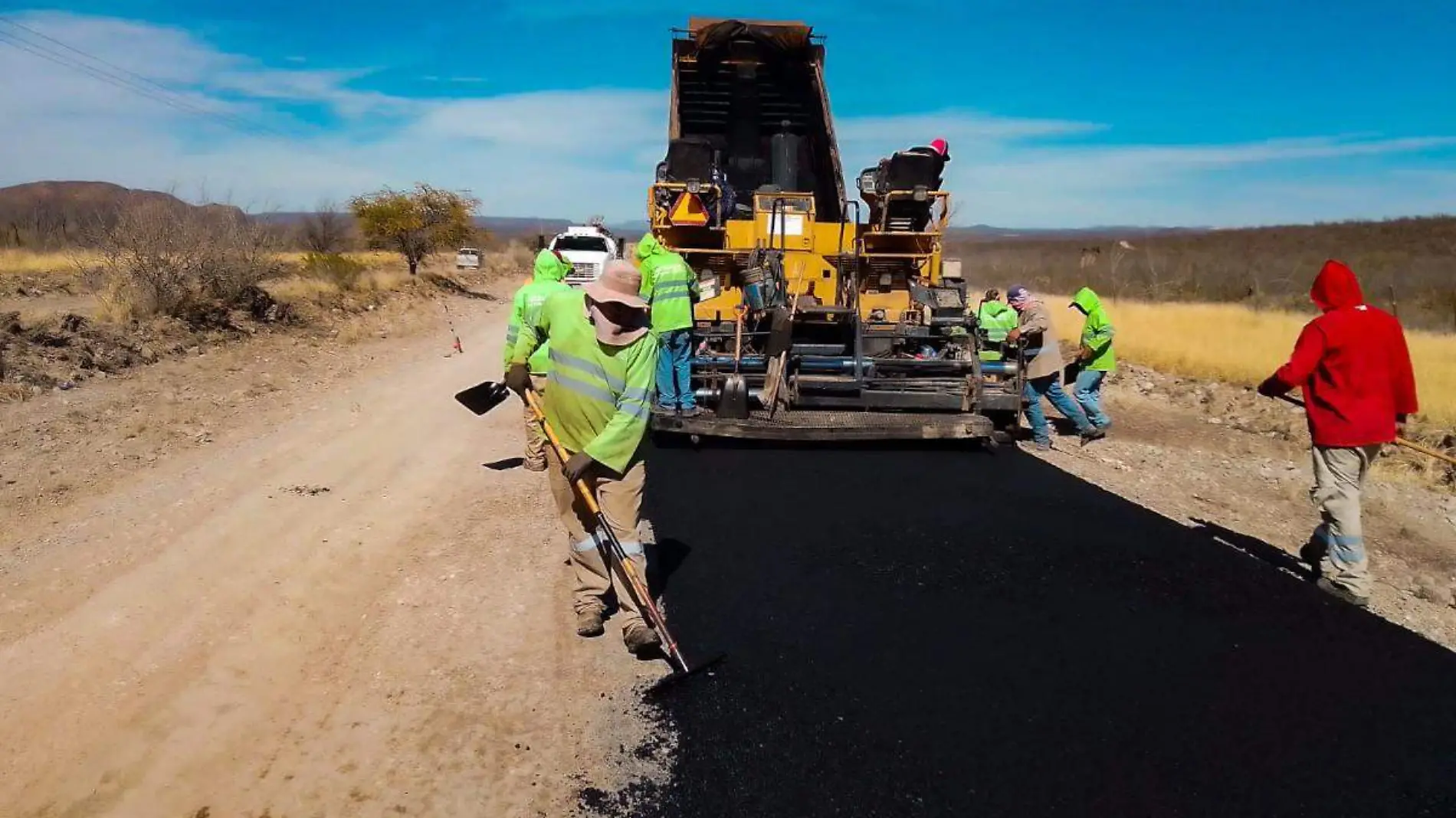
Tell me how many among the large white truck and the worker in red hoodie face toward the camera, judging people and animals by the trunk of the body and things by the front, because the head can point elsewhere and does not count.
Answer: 1

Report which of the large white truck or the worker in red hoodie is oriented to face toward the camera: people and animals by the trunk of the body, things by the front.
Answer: the large white truck

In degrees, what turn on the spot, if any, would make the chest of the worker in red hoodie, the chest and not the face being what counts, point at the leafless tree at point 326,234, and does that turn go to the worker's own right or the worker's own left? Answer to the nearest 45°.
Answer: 0° — they already face it

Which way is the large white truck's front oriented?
toward the camera

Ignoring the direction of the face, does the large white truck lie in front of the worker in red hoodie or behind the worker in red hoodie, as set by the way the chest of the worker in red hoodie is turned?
in front

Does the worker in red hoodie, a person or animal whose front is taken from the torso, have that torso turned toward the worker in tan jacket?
yes

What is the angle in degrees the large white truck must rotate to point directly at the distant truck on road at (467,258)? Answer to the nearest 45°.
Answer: approximately 180°

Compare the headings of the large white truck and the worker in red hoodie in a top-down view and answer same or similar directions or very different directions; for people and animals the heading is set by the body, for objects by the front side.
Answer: very different directions

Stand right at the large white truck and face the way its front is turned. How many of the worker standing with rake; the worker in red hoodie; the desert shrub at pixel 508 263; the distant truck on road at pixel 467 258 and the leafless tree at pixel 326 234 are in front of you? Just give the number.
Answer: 2

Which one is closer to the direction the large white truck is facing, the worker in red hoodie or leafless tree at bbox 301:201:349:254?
the worker in red hoodie

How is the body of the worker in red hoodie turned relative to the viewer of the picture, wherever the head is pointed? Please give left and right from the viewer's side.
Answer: facing away from the viewer and to the left of the viewer

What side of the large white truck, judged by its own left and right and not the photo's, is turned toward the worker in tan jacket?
front
